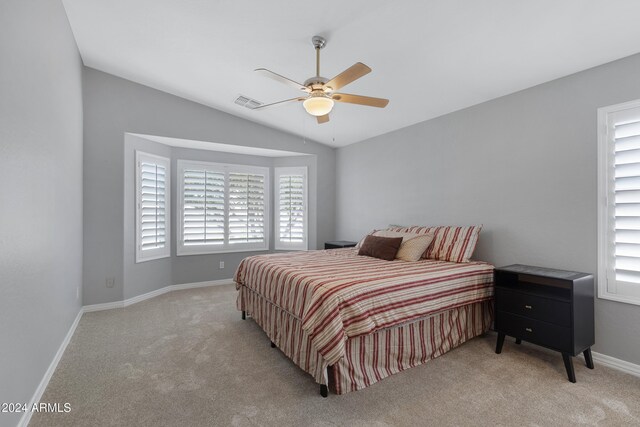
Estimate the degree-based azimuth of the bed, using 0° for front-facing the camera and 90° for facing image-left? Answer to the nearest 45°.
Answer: approximately 45°

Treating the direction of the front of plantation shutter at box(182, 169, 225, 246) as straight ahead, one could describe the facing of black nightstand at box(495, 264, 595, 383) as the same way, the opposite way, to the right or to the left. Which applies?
to the right

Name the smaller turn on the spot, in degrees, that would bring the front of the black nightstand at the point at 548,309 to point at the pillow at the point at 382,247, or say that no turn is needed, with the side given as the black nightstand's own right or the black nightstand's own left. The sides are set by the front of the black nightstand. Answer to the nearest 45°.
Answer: approximately 45° to the black nightstand's own right

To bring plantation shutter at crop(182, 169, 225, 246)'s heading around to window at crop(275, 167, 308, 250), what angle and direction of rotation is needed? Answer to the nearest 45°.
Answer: approximately 90° to its left

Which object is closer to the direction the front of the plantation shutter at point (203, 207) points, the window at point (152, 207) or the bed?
the bed

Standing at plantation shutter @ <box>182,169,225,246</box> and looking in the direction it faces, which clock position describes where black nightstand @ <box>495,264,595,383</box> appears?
The black nightstand is roughly at 11 o'clock from the plantation shutter.

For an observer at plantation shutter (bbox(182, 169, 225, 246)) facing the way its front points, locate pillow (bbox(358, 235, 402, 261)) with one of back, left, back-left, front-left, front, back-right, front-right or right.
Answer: front-left

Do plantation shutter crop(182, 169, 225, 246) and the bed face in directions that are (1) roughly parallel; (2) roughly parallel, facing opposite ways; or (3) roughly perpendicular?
roughly perpendicular

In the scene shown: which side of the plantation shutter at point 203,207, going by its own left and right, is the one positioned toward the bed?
front

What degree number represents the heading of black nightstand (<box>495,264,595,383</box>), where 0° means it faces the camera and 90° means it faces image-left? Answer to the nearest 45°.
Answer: approximately 45°

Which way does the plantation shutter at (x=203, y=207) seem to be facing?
toward the camera

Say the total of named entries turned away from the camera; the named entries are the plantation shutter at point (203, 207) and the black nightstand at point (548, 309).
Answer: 0

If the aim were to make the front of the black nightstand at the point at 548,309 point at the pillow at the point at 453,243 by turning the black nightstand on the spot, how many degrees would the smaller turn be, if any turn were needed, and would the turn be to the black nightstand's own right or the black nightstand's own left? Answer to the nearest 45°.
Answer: approximately 90° to the black nightstand's own right

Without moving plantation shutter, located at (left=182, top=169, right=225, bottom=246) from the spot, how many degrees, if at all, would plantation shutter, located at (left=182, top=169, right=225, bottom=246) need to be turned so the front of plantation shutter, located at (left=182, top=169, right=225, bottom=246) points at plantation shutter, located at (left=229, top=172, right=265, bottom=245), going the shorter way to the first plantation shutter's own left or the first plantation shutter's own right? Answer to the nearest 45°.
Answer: approximately 90° to the first plantation shutter's own left
